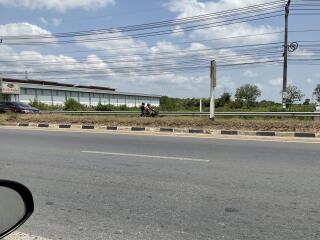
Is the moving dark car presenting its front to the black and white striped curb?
no
